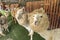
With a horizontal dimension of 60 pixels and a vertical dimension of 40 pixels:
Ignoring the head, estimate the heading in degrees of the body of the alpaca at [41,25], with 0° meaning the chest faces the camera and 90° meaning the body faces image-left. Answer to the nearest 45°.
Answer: approximately 45°
